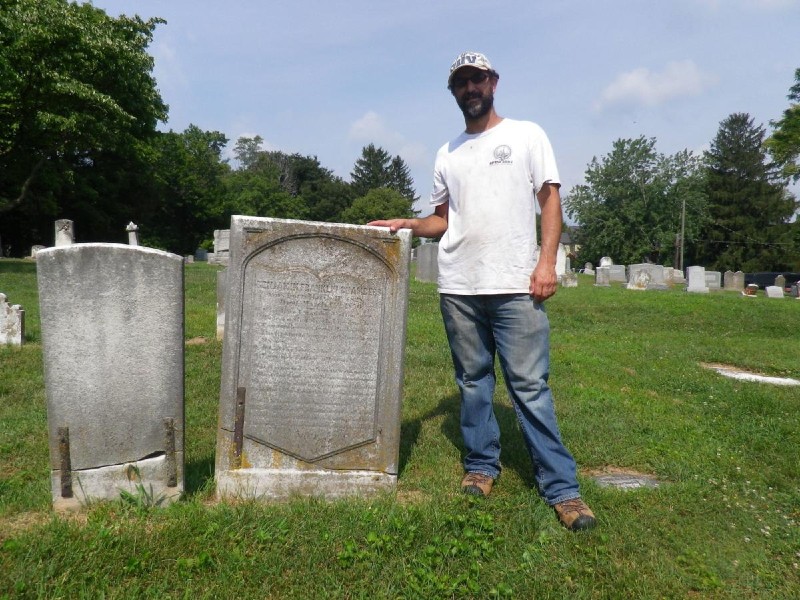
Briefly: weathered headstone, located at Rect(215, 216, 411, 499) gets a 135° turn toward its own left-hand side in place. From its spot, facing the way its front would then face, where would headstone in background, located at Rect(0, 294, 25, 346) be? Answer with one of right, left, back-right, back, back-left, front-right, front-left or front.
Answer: left

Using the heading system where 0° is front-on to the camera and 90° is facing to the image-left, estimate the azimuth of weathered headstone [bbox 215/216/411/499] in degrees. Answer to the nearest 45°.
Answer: approximately 0°

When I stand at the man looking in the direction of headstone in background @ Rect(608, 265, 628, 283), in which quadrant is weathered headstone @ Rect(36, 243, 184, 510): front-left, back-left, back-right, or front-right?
back-left

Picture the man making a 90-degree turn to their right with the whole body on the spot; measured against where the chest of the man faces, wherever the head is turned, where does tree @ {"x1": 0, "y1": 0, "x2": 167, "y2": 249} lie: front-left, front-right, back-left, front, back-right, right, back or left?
front-right

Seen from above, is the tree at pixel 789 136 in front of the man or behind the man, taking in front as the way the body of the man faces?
behind

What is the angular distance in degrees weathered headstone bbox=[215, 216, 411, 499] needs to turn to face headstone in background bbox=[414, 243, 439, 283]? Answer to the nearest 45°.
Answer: approximately 180°

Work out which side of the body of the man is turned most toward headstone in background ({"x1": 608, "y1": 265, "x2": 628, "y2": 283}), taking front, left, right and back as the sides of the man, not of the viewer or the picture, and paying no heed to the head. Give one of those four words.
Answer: back

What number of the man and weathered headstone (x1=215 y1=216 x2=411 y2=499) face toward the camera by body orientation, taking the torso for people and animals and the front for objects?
2

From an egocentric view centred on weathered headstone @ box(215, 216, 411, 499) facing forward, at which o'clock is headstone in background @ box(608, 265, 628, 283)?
The headstone in background is roughly at 7 o'clock from the weathered headstone.

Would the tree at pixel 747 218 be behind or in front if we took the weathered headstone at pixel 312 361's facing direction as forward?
behind

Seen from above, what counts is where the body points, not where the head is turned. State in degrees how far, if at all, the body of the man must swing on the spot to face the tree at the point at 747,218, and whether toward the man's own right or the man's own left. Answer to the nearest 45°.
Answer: approximately 135° to the man's own left
